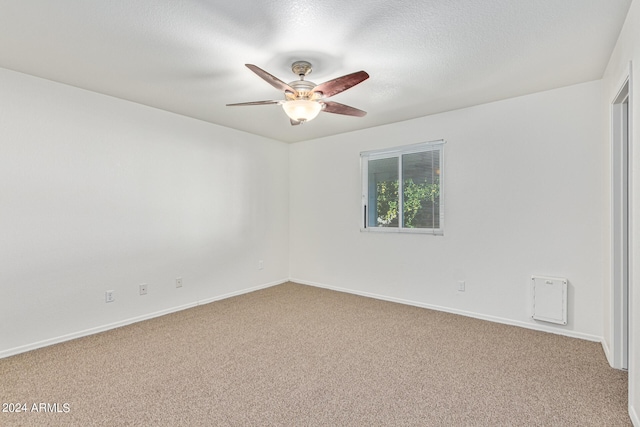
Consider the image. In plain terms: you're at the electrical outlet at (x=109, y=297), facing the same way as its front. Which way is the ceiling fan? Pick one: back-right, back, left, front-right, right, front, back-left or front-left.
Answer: front-left
